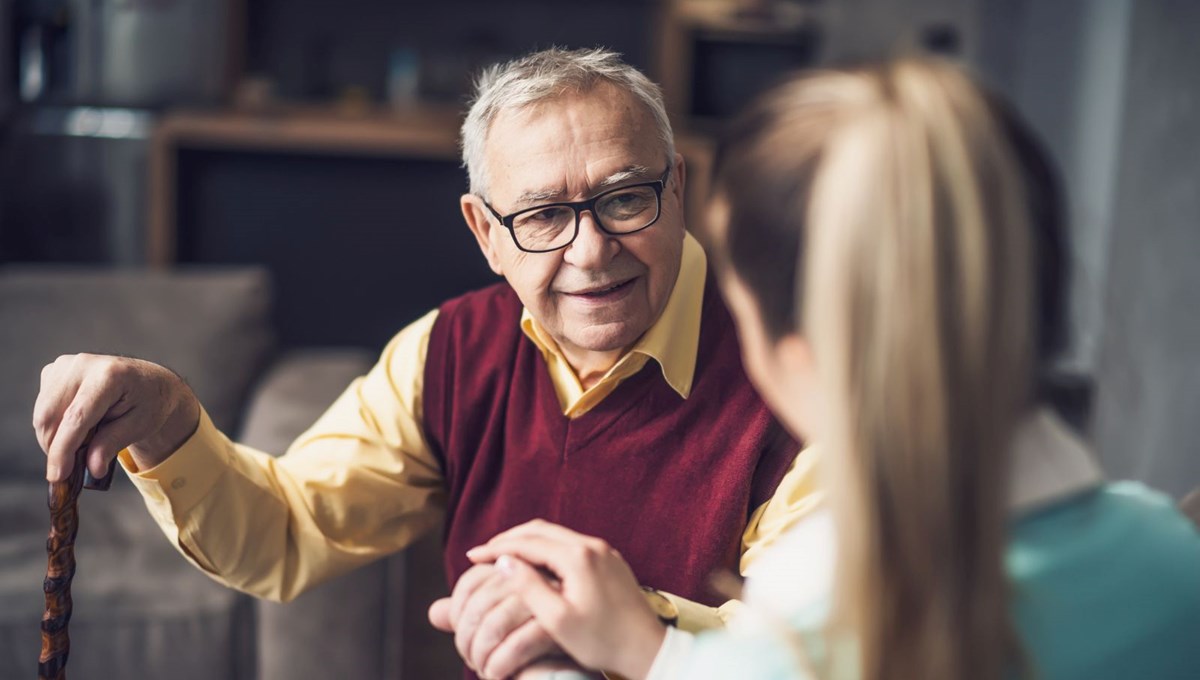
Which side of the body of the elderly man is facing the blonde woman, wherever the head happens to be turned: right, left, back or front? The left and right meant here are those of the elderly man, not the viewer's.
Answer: front

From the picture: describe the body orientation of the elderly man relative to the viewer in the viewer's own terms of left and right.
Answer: facing the viewer

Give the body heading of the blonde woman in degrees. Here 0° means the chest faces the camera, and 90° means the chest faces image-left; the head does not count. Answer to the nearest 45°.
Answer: approximately 135°

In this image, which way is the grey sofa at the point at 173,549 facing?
toward the camera

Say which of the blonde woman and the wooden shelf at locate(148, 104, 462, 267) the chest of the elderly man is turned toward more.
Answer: the blonde woman

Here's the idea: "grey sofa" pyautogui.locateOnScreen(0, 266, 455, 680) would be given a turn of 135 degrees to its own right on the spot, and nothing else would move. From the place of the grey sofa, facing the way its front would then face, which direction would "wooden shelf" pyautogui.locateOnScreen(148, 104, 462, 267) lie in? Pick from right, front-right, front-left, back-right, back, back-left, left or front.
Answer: front-right

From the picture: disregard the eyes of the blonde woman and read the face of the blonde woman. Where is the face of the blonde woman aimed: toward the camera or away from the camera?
away from the camera

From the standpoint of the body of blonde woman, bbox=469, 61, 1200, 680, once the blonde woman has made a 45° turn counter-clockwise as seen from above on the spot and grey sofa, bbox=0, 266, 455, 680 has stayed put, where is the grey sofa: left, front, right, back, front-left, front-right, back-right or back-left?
front-right
